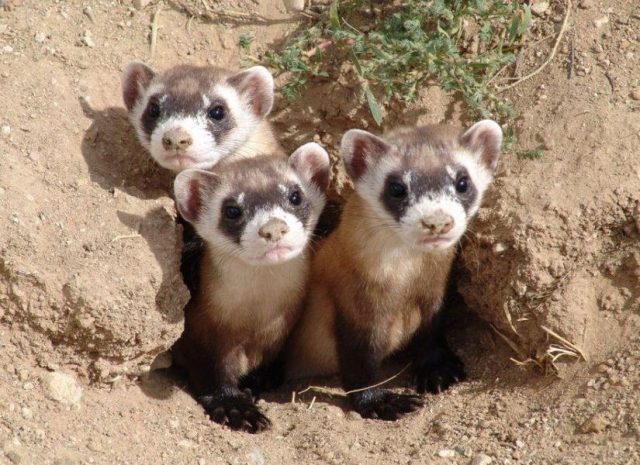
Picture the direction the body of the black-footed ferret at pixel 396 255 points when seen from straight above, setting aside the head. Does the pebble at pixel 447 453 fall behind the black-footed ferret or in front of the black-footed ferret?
in front

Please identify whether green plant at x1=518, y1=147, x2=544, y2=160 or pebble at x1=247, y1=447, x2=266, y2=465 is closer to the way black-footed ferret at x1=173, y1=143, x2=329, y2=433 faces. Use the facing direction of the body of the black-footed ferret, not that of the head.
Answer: the pebble

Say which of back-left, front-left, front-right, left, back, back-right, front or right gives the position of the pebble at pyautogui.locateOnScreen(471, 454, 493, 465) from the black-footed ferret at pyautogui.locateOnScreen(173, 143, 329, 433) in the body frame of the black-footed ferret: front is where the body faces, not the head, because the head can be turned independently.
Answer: front-left

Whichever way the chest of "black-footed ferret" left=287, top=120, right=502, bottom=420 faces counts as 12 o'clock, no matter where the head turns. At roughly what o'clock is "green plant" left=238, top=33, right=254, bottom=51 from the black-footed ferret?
The green plant is roughly at 6 o'clock from the black-footed ferret.

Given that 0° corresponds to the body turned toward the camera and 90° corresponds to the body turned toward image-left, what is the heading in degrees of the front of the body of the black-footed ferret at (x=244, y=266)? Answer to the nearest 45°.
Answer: approximately 0°

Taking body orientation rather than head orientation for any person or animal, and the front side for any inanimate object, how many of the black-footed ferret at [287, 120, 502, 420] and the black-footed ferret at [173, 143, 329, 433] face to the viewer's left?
0

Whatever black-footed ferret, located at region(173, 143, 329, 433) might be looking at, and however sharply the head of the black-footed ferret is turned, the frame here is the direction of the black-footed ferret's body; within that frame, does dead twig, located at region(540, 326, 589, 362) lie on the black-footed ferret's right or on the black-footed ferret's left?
on the black-footed ferret's left

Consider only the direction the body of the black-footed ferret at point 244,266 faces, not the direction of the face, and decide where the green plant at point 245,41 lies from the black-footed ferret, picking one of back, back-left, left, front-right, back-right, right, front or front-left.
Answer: back

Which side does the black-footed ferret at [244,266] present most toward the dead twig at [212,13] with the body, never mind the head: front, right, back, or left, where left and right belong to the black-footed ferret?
back

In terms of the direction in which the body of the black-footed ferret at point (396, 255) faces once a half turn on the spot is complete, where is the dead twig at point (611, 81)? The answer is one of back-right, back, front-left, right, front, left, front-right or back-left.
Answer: right

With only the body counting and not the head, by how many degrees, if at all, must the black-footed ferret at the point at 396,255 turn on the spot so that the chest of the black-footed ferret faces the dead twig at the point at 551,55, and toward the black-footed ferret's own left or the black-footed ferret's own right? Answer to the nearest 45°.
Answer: approximately 90° to the black-footed ferret's own left

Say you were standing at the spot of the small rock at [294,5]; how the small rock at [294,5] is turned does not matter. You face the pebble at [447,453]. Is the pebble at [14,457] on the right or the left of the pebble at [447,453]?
right

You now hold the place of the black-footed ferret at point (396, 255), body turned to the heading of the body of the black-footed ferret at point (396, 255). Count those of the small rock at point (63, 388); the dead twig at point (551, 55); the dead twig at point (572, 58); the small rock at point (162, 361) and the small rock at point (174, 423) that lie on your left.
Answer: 2
